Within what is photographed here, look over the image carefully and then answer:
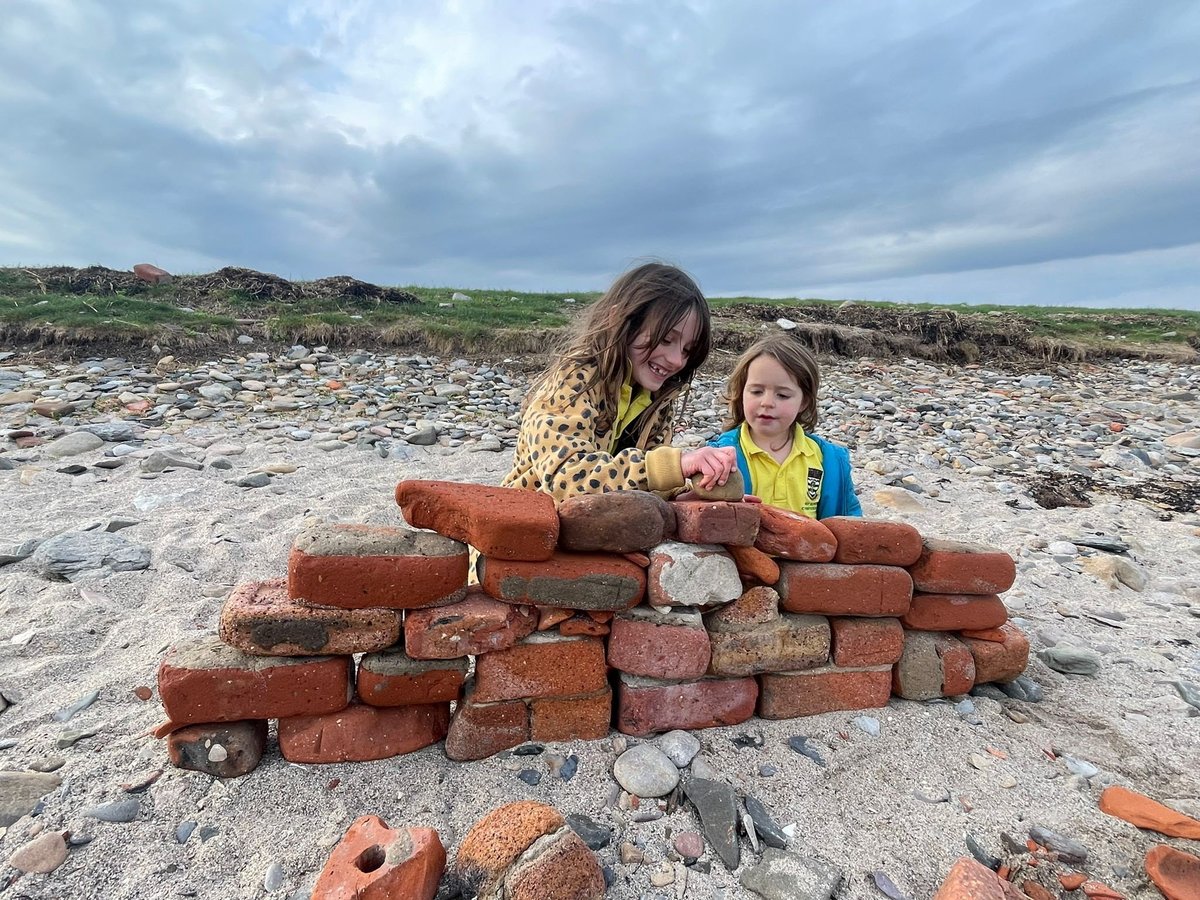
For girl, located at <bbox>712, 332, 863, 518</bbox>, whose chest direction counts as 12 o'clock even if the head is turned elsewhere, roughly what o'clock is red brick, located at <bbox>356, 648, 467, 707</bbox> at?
The red brick is roughly at 1 o'clock from the girl.

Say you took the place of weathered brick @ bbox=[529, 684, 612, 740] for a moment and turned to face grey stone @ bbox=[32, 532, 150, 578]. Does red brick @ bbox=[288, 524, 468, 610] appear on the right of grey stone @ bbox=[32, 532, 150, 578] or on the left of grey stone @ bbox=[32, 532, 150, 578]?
left

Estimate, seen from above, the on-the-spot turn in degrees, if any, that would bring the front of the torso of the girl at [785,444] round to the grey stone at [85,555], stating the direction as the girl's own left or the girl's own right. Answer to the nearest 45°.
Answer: approximately 90° to the girl's own right

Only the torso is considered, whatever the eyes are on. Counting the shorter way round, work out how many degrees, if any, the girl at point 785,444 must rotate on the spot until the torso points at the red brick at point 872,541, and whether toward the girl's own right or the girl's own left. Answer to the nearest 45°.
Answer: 0° — they already face it

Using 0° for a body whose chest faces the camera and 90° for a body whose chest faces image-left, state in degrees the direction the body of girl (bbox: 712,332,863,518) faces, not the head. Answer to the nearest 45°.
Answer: approximately 0°

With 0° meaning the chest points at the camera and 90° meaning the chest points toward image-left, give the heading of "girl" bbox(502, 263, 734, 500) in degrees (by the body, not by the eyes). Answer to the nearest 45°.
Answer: approximately 315°

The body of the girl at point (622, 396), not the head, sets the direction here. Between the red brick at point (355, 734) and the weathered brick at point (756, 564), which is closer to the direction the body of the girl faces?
the weathered brick

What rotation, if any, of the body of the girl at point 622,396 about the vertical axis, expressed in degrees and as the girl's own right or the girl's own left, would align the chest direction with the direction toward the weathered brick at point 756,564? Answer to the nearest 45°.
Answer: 0° — they already face it
